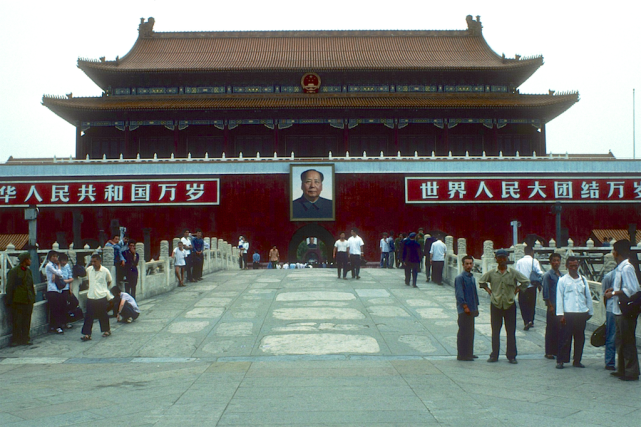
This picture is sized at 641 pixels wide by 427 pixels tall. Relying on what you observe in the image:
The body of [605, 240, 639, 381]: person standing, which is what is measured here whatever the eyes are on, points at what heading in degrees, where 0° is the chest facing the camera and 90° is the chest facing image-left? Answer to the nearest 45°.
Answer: approximately 90°

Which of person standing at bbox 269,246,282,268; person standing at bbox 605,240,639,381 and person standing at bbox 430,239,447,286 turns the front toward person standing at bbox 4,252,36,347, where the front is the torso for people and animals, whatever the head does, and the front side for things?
person standing at bbox 605,240,639,381

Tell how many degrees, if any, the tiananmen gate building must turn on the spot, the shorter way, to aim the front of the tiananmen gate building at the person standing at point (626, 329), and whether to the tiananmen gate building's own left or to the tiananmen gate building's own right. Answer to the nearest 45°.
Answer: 0° — it already faces them

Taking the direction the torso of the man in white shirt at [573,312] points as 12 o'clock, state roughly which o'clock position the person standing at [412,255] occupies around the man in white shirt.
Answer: The person standing is roughly at 5 o'clock from the man in white shirt.

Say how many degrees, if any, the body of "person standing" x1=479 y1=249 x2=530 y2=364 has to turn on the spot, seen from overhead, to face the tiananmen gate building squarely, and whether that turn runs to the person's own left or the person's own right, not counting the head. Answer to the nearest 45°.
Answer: approximately 135° to the person's own right

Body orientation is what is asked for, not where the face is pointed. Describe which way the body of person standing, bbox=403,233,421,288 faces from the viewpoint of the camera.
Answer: away from the camera
